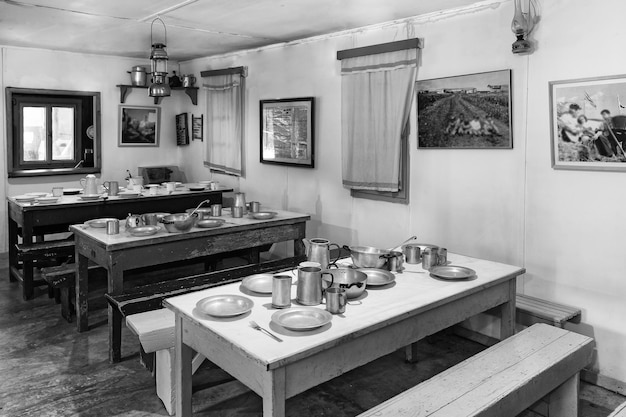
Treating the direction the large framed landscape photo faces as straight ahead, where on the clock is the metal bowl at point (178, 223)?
The metal bowl is roughly at 1 o'clock from the large framed landscape photo.

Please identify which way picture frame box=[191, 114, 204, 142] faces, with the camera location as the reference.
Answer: facing the viewer and to the left of the viewer

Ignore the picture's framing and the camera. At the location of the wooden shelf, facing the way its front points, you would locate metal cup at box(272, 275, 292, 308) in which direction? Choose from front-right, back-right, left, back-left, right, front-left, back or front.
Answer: front

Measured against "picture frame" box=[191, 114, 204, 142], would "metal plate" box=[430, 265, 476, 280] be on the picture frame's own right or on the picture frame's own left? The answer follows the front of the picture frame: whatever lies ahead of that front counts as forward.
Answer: on the picture frame's own left

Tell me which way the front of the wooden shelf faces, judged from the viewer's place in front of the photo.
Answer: facing the viewer

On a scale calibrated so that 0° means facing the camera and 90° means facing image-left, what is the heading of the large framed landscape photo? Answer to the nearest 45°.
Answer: approximately 45°

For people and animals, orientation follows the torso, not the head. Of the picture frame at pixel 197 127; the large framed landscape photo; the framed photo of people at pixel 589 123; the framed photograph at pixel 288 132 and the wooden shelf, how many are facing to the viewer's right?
0

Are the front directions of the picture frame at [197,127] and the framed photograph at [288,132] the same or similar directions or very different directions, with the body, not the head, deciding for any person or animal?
same or similar directions

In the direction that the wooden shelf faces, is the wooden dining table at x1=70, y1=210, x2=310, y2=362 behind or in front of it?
in front

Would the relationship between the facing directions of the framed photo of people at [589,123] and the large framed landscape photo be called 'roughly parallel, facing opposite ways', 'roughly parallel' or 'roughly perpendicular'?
roughly parallel

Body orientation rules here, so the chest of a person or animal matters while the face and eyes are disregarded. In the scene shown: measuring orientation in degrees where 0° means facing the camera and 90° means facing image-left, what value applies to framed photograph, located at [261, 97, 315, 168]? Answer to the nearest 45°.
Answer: approximately 45°

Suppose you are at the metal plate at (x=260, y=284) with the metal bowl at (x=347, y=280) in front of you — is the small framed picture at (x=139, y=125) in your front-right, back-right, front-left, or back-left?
back-left

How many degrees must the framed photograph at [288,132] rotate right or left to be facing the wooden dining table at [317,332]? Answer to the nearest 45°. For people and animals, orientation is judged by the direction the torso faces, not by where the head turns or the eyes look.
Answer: approximately 45° to its left

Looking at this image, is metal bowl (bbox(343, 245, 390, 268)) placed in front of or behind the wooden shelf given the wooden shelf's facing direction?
in front

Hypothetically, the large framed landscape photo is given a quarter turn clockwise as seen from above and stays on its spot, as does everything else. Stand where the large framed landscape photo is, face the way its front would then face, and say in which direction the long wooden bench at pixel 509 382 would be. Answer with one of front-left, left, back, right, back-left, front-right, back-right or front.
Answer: back-left
